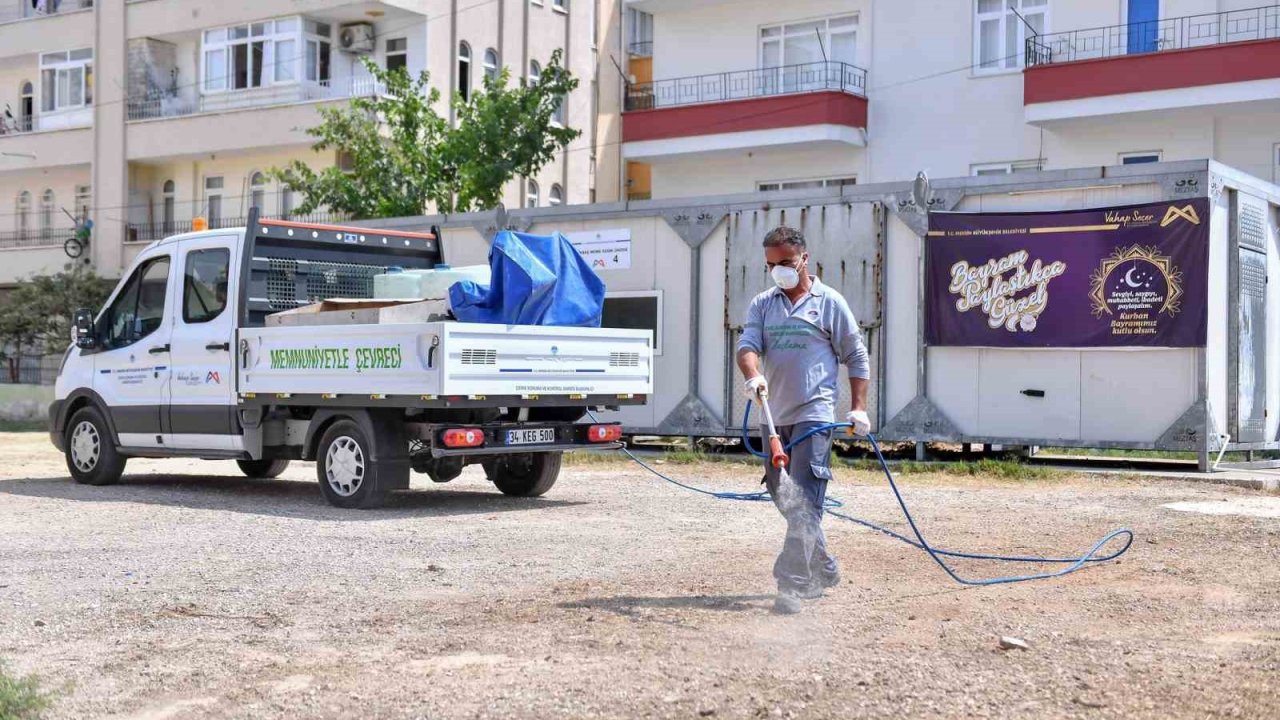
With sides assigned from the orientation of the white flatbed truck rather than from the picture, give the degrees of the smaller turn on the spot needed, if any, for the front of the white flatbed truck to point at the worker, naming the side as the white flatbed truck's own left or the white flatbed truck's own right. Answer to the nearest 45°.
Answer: approximately 180°

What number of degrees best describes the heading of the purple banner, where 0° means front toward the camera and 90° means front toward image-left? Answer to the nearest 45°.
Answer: approximately 0°

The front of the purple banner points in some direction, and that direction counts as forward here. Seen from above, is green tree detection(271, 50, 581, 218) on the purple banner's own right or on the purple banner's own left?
on the purple banner's own right

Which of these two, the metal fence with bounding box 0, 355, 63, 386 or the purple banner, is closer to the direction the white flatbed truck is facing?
the metal fence

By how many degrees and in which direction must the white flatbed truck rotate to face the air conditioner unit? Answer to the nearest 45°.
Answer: approximately 45° to its right

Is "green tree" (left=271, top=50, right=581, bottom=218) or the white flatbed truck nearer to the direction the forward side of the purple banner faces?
the white flatbed truck

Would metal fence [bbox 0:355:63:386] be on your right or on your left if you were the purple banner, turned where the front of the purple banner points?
on your right

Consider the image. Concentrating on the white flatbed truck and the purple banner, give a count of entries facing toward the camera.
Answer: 1

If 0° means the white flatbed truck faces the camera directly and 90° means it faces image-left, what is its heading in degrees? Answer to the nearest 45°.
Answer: approximately 135°
